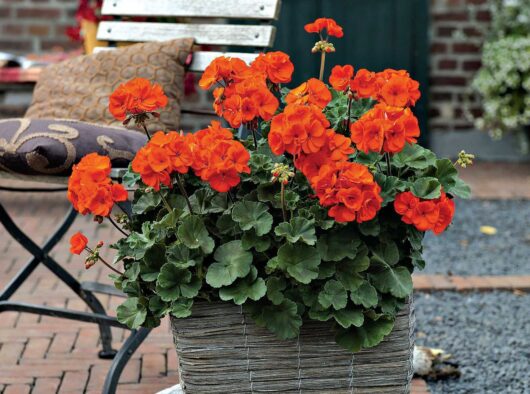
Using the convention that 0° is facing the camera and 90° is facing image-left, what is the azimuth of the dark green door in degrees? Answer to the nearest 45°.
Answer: approximately 0°

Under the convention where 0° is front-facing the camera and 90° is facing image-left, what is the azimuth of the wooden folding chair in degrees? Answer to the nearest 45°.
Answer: approximately 45°

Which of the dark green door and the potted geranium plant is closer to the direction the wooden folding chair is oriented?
the potted geranium plant

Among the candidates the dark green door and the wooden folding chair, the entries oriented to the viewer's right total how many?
0

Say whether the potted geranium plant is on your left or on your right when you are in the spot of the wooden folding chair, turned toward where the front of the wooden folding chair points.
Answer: on your left

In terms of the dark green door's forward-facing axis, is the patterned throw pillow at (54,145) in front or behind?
in front

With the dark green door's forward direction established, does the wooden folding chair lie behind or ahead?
ahead

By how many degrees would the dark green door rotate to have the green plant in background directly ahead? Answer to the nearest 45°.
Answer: approximately 90° to its left
